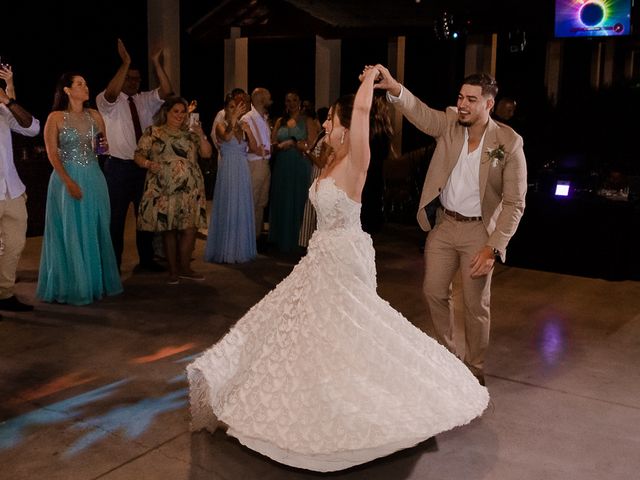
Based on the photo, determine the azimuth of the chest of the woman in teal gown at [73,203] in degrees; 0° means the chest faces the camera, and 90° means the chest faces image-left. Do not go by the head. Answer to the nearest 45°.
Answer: approximately 315°

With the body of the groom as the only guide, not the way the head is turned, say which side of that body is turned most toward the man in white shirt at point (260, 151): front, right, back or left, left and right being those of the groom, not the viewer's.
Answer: right

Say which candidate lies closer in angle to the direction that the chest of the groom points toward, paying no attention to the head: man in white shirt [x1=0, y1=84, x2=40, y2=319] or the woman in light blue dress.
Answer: the man in white shirt

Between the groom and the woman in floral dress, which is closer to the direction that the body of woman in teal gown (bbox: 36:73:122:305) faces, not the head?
the groom

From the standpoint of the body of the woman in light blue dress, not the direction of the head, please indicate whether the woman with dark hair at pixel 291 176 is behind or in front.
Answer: behind

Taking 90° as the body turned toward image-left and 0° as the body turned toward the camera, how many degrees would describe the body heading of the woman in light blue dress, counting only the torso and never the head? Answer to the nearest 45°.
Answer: approximately 0°

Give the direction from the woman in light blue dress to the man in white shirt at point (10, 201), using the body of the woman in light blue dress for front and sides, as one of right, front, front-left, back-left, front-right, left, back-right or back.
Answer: front-right

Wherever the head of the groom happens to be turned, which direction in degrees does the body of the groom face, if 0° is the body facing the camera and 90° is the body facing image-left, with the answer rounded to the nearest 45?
approximately 45°

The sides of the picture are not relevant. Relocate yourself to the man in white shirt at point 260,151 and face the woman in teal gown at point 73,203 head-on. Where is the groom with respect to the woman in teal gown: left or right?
left

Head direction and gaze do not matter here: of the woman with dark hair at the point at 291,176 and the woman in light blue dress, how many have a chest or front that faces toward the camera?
2

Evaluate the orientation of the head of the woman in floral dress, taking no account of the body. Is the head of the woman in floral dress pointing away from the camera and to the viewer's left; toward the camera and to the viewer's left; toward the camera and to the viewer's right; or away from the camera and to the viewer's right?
toward the camera and to the viewer's right

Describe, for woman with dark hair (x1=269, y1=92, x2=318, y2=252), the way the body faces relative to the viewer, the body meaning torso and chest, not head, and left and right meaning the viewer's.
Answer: facing the viewer
